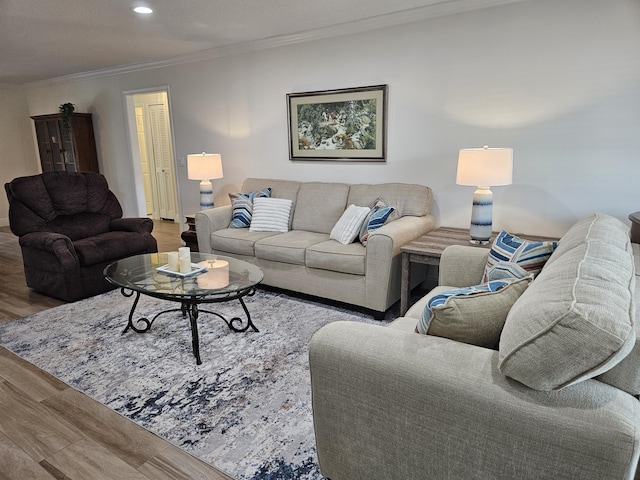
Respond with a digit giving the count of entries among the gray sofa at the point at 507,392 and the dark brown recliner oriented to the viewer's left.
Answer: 1

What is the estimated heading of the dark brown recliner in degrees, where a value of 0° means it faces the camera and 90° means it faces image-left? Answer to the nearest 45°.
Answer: approximately 315°

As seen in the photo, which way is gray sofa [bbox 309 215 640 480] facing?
to the viewer's left

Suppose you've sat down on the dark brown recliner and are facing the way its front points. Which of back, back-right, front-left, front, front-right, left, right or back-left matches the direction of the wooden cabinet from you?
back-left

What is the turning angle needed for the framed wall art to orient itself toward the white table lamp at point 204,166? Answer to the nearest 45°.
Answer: approximately 45° to its right

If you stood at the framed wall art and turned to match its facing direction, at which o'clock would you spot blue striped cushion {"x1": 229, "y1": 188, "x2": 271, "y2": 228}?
The blue striped cushion is roughly at 1 o'clock from the framed wall art.

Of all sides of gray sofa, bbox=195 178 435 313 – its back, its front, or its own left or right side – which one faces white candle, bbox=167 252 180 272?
front

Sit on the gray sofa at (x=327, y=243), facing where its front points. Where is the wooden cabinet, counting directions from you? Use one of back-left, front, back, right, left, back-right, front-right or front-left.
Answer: right

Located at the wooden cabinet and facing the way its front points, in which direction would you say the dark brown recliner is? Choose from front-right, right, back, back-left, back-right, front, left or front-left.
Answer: front-left

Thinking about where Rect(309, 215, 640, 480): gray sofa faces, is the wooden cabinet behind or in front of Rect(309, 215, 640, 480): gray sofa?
in front

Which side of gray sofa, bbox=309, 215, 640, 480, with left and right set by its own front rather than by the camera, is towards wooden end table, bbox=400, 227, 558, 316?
right

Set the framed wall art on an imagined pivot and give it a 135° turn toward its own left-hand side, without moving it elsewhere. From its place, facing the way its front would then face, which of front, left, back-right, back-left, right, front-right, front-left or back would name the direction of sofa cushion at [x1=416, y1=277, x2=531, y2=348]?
right

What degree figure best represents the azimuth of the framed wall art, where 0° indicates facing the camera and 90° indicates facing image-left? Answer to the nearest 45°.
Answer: approximately 45°
